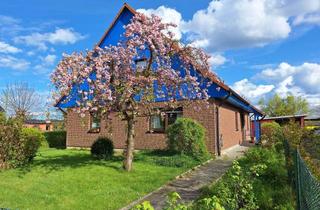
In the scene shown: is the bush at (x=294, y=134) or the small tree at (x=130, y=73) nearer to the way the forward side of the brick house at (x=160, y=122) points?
the small tree

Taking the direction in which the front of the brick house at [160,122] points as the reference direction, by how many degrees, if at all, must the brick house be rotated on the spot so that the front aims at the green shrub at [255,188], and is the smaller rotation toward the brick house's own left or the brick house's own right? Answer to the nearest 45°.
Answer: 0° — it already faces it

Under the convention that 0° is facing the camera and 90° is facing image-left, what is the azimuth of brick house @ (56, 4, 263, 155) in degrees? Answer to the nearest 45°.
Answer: approximately 0°

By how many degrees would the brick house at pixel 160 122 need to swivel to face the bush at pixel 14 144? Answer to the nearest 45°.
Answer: approximately 45° to its right

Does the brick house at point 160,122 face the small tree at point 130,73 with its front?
yes

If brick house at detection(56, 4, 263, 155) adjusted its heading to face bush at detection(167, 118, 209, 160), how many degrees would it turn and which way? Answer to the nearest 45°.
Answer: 0° — it already faces it

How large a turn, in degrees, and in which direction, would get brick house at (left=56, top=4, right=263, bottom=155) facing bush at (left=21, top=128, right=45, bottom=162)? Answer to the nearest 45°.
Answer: approximately 45° to its right
